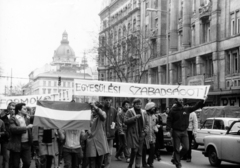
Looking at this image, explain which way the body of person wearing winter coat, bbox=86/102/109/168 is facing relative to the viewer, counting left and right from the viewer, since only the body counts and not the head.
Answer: facing the viewer and to the left of the viewer

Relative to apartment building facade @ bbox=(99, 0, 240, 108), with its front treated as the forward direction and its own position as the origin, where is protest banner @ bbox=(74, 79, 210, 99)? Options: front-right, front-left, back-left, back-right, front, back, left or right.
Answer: front-left

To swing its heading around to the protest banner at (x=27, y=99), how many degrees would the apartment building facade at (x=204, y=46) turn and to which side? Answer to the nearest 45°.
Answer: approximately 45° to its left

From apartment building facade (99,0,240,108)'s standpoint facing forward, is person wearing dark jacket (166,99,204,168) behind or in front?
in front

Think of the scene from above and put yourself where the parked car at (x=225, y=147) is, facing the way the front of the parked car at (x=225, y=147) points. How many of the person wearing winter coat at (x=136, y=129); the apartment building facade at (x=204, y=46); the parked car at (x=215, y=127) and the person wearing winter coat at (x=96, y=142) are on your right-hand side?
2

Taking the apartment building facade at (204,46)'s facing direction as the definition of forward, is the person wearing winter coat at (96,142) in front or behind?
in front
